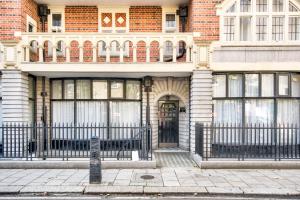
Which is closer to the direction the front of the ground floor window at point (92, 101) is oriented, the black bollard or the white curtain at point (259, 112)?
the black bollard

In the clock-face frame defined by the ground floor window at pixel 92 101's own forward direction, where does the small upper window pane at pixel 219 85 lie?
The small upper window pane is roughly at 10 o'clock from the ground floor window.

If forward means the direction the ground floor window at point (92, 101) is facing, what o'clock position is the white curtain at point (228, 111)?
The white curtain is roughly at 10 o'clock from the ground floor window.

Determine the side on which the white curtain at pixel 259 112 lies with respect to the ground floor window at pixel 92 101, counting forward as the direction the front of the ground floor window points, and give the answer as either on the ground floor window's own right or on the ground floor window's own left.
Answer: on the ground floor window's own left

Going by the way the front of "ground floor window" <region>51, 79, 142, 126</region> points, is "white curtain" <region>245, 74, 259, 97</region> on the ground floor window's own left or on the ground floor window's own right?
on the ground floor window's own left

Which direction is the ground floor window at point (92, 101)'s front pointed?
toward the camera

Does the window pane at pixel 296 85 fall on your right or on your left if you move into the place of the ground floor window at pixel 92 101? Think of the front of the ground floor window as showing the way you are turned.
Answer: on your left

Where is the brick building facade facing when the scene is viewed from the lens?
facing the viewer

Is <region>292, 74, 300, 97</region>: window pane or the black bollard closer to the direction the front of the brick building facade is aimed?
the black bollard
